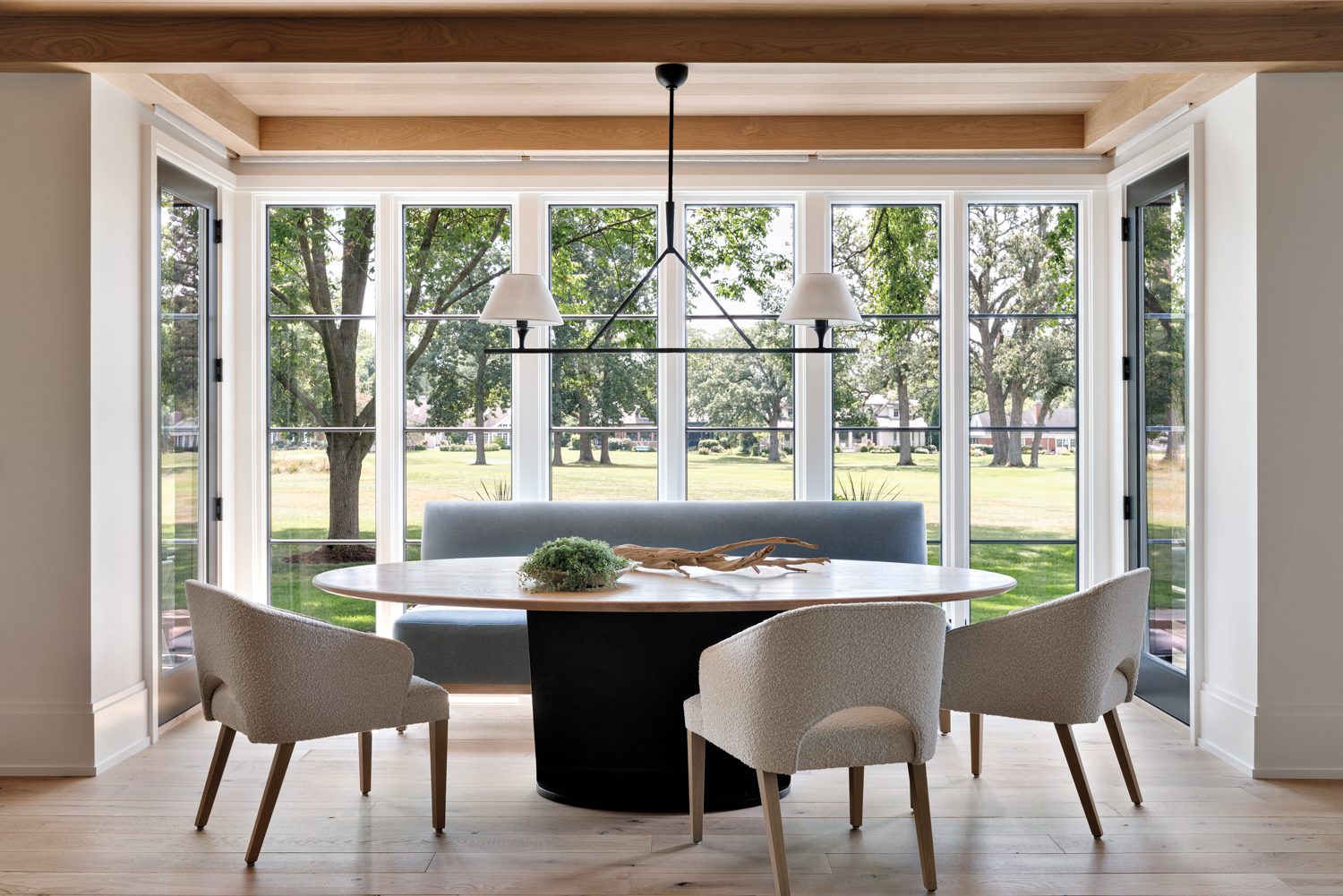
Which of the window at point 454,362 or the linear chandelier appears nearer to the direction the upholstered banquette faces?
the linear chandelier

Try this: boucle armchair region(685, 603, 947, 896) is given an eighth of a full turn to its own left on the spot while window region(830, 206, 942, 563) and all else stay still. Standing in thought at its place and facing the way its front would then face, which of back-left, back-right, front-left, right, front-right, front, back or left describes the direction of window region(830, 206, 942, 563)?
right

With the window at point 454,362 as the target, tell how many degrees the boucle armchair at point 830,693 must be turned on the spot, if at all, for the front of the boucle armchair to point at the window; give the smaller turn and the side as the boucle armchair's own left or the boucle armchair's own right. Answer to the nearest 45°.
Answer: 0° — it already faces it

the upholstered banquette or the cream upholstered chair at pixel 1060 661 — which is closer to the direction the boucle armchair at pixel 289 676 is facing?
the upholstered banquette

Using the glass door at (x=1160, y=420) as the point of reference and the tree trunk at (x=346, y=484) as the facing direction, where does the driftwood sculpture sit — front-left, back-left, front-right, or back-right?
front-left

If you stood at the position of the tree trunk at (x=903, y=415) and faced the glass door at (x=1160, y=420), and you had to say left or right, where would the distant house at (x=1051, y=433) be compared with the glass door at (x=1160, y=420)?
left

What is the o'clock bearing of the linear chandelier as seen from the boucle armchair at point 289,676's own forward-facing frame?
The linear chandelier is roughly at 1 o'clock from the boucle armchair.

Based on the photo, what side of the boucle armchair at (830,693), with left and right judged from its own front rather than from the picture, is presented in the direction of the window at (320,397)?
front

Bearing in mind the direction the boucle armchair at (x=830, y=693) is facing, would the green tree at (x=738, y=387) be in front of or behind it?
in front

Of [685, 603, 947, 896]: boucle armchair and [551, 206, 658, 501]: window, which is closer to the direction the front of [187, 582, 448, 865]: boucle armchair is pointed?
the window

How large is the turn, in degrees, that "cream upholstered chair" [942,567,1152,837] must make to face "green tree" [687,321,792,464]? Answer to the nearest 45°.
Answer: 0° — it already faces it

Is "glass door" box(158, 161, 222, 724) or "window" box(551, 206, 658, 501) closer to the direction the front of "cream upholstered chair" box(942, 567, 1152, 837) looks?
the window

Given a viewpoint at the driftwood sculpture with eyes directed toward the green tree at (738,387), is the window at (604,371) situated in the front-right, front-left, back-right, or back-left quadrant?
front-left

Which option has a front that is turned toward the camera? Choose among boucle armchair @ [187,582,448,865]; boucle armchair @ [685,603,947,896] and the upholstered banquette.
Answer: the upholstered banquette

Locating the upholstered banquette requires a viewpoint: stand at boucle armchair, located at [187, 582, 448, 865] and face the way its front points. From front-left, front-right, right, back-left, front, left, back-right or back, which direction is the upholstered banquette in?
front

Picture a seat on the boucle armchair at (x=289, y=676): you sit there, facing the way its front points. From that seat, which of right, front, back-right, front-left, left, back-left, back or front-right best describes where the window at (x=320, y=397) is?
front-left

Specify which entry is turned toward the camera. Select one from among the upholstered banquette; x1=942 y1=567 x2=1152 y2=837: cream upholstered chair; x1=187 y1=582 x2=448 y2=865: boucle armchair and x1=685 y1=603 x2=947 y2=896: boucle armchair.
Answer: the upholstered banquette

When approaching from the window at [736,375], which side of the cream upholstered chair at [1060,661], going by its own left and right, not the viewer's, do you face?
front

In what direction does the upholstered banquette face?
toward the camera
